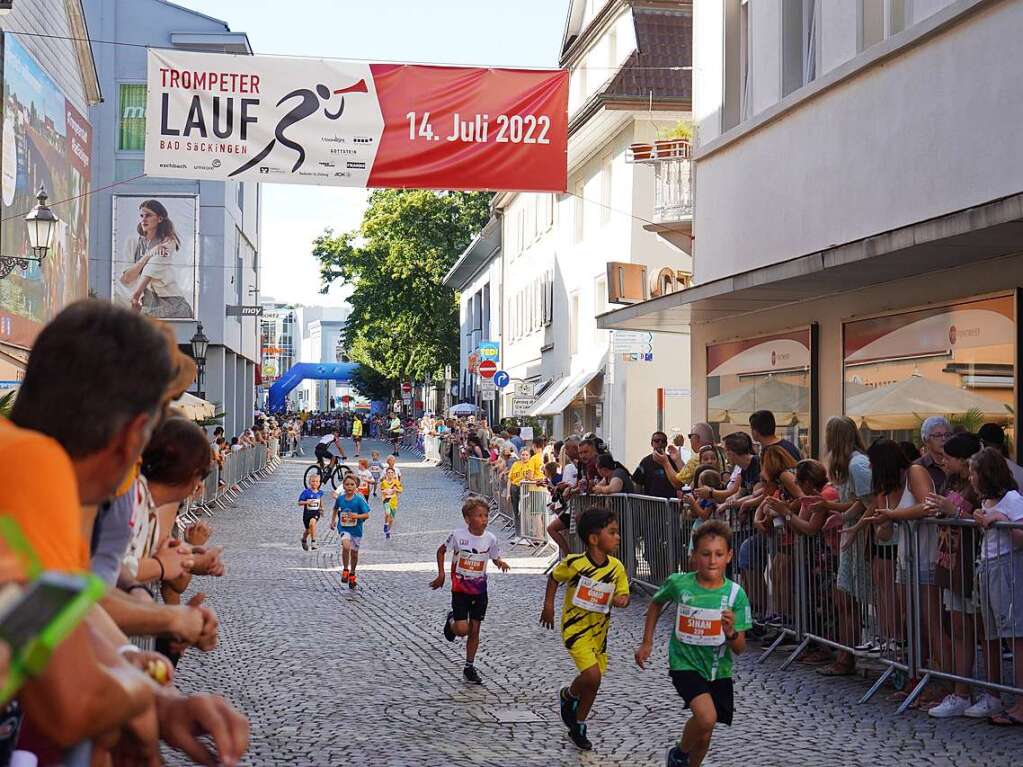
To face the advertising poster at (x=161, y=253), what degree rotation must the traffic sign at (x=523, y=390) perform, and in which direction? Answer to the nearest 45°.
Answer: approximately 135° to its right

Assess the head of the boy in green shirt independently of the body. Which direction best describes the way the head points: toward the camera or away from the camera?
toward the camera

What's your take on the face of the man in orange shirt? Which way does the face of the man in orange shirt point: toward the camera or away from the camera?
away from the camera

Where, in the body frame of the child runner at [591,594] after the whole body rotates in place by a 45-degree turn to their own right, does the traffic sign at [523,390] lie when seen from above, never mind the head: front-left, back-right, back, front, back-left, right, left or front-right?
back

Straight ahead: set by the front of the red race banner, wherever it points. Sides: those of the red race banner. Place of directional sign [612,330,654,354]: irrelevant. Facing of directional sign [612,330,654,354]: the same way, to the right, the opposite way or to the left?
the same way

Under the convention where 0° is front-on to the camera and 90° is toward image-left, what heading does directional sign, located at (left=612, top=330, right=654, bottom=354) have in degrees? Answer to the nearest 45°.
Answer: approximately 0°

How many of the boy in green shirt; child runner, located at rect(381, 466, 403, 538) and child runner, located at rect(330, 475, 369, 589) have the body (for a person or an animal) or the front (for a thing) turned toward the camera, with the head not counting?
3

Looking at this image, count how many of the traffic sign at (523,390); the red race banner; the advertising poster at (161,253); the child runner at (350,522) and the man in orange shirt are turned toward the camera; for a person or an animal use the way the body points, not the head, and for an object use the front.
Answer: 4

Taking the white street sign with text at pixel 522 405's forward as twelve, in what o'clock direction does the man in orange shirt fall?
The man in orange shirt is roughly at 12 o'clock from the white street sign with text.

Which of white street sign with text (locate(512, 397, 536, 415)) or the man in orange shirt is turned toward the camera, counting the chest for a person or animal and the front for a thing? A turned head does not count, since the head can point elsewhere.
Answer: the white street sign with text

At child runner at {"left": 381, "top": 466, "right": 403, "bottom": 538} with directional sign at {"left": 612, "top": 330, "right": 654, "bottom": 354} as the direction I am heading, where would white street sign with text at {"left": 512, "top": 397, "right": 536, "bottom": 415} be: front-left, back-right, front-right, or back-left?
front-left

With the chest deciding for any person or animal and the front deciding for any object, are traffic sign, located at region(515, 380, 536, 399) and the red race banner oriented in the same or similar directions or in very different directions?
same or similar directions

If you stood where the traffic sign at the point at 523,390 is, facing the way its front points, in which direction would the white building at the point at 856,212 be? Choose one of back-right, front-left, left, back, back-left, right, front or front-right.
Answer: front

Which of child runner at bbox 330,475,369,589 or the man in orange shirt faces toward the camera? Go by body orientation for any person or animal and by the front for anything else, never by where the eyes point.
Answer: the child runner

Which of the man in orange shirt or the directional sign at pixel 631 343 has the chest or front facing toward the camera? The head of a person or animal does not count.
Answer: the directional sign

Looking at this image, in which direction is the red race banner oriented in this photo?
toward the camera

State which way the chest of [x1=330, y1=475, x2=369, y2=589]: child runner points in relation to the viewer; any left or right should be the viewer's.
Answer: facing the viewer

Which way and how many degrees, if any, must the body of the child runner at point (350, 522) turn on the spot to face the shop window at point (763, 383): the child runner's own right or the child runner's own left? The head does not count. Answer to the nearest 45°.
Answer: approximately 90° to the child runner's own left

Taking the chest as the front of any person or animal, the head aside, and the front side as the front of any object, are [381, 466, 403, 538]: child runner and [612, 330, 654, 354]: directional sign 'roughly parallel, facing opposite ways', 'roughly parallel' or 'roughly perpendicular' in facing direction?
roughly parallel

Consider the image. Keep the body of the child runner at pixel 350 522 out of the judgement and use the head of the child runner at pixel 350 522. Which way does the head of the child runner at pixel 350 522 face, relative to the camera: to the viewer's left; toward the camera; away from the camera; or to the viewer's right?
toward the camera
